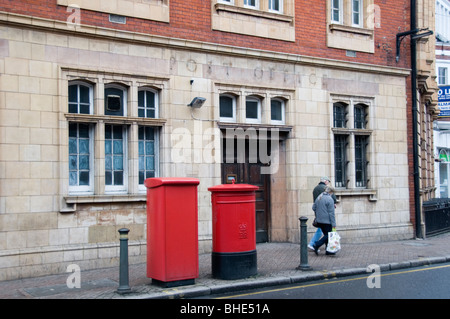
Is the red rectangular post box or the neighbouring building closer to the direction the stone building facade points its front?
the red rectangular post box

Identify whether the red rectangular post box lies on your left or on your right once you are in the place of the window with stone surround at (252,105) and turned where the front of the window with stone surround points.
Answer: on your right

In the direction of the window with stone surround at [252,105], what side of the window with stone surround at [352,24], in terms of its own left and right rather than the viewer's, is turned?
right

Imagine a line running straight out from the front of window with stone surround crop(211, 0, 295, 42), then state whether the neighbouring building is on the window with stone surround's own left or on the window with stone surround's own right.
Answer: on the window with stone surround's own left
